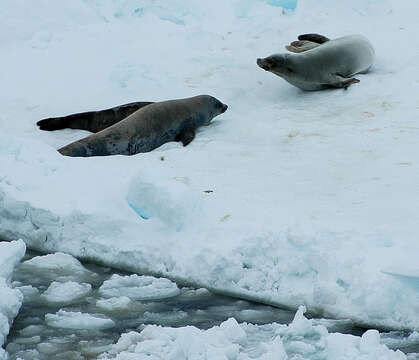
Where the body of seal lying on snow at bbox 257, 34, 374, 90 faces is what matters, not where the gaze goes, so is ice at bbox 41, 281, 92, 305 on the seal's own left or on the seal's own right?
on the seal's own left

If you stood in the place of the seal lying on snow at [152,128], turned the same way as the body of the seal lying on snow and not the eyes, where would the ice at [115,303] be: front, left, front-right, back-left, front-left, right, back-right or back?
right

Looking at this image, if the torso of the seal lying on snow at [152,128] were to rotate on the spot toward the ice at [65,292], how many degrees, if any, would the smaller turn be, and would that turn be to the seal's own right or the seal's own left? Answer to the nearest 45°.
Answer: approximately 90° to the seal's own right

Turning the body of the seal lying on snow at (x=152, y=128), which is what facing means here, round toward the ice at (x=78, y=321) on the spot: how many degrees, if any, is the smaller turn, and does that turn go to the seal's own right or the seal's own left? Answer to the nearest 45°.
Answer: approximately 90° to the seal's own right

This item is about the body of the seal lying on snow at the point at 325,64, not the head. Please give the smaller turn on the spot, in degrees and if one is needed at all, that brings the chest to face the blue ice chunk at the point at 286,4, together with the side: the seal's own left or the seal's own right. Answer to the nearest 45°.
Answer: approximately 90° to the seal's own right

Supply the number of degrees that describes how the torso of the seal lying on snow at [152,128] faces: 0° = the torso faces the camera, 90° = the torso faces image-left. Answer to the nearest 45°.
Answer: approximately 270°

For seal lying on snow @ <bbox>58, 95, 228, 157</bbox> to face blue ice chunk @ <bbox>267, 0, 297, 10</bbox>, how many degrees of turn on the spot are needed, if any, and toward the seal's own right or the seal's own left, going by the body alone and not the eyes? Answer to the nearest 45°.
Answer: approximately 90° to the seal's own left

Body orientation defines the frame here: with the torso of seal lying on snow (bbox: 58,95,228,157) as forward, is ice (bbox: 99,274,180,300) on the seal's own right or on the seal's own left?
on the seal's own right

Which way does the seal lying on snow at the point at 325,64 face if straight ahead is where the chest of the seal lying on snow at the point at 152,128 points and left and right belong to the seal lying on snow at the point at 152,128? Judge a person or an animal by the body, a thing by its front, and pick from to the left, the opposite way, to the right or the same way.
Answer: the opposite way

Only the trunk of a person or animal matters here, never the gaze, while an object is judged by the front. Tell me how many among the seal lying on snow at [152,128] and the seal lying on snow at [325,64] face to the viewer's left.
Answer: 1

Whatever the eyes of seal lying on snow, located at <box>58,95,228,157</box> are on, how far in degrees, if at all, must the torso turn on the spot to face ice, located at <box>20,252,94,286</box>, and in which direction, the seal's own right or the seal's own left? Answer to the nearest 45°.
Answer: approximately 90° to the seal's own right

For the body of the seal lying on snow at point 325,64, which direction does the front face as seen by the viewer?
to the viewer's left

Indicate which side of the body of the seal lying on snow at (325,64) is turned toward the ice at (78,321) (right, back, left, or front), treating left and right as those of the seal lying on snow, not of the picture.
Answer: left
